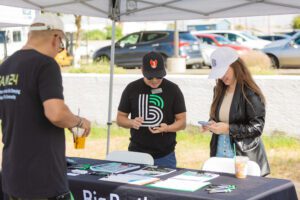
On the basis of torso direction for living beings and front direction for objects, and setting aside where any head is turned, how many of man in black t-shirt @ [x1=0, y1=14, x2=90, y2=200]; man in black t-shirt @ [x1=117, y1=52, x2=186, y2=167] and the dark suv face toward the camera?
1

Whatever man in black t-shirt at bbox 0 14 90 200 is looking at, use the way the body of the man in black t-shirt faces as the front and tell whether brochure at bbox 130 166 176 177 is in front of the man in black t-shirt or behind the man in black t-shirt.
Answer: in front

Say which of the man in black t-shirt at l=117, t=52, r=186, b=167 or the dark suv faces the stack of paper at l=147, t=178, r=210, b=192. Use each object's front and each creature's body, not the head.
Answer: the man in black t-shirt

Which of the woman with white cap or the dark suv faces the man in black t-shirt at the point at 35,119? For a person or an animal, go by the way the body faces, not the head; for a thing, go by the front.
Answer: the woman with white cap

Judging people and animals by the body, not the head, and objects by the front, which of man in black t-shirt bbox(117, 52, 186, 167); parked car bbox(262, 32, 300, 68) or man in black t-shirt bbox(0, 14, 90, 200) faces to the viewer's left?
the parked car

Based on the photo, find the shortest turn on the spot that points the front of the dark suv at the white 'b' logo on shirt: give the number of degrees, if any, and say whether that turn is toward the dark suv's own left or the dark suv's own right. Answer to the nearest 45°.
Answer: approximately 135° to the dark suv's own left

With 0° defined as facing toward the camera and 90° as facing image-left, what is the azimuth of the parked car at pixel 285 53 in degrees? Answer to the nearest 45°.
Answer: approximately 90°

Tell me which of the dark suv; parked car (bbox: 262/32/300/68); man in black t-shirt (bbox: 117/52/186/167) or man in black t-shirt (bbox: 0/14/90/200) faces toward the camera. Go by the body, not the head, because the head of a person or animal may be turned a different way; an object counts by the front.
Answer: man in black t-shirt (bbox: 117/52/186/167)

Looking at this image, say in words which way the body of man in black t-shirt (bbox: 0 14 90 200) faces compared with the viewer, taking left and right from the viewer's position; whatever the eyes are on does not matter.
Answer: facing away from the viewer and to the right of the viewer

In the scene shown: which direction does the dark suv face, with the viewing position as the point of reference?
facing away from the viewer and to the left of the viewer

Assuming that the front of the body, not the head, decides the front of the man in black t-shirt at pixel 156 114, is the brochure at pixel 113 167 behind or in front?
in front

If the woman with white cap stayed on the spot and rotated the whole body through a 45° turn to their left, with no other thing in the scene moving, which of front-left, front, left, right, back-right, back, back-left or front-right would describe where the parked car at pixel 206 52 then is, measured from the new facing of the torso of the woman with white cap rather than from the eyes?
back

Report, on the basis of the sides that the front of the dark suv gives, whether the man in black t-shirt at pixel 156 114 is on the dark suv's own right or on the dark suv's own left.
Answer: on the dark suv's own left

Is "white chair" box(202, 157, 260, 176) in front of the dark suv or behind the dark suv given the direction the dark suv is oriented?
behind

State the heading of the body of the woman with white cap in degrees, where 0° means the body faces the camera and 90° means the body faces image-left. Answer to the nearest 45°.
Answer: approximately 45°
